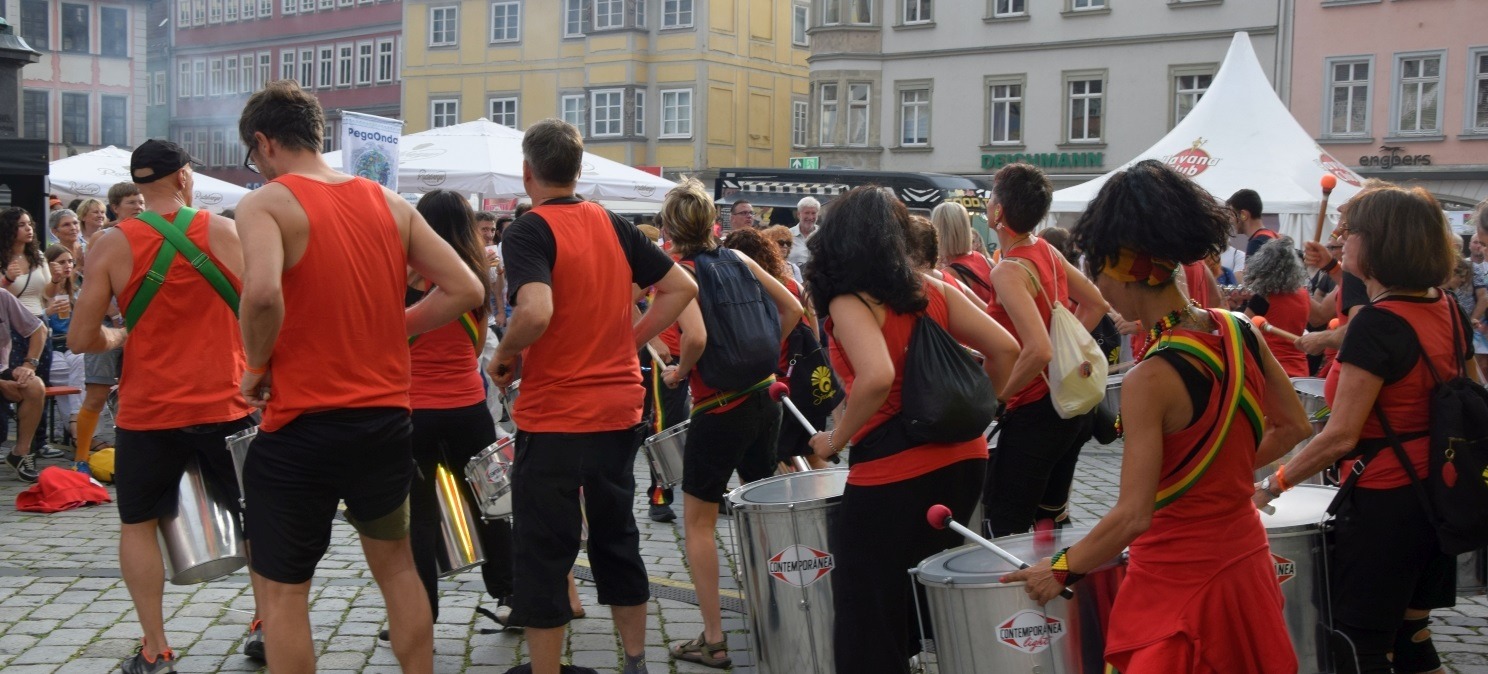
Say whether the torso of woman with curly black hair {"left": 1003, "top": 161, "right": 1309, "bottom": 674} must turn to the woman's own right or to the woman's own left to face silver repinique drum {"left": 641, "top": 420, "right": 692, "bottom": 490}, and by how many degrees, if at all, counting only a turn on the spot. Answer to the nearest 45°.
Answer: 0° — they already face it

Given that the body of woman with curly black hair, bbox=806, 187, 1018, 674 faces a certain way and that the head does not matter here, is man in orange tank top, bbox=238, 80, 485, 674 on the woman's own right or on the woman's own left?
on the woman's own left

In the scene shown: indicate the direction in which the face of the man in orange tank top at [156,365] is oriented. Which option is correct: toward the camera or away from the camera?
away from the camera

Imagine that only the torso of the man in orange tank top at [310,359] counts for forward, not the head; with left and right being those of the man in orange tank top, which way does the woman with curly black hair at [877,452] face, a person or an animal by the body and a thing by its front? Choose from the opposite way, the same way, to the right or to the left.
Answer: the same way

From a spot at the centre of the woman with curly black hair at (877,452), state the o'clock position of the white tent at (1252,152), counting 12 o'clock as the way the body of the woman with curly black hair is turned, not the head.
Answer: The white tent is roughly at 2 o'clock from the woman with curly black hair.

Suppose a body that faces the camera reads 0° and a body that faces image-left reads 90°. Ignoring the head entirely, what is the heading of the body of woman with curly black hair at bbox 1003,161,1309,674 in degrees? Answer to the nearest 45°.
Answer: approximately 135°

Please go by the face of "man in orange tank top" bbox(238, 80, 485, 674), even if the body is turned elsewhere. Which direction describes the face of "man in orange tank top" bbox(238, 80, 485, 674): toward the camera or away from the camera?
away from the camera

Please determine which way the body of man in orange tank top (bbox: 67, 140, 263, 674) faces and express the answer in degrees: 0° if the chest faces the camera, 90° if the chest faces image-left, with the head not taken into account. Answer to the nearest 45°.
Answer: approximately 180°

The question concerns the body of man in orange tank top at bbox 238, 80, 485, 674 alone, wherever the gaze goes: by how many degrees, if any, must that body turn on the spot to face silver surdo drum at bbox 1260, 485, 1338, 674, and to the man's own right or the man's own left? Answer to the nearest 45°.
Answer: approximately 135° to the man's own right

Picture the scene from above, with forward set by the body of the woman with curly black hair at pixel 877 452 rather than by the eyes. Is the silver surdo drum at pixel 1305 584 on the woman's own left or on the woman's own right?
on the woman's own right

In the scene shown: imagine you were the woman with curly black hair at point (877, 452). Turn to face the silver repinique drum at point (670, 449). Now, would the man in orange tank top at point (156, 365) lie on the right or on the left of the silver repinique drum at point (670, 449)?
left

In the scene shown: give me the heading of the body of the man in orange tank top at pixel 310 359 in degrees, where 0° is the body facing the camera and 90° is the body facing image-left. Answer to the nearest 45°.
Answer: approximately 135°

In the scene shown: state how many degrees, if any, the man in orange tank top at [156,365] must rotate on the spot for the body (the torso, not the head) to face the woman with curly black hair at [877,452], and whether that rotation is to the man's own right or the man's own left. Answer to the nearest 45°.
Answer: approximately 135° to the man's own right

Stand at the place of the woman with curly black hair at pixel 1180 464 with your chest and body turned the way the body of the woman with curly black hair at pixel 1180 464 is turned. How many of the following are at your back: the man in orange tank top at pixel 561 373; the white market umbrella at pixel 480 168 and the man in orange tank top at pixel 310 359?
0

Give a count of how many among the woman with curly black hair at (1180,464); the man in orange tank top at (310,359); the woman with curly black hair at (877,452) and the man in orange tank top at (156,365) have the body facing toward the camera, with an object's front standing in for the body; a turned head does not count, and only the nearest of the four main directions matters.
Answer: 0

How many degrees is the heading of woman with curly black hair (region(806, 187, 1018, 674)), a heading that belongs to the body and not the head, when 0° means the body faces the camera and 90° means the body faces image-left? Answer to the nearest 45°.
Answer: approximately 135°
